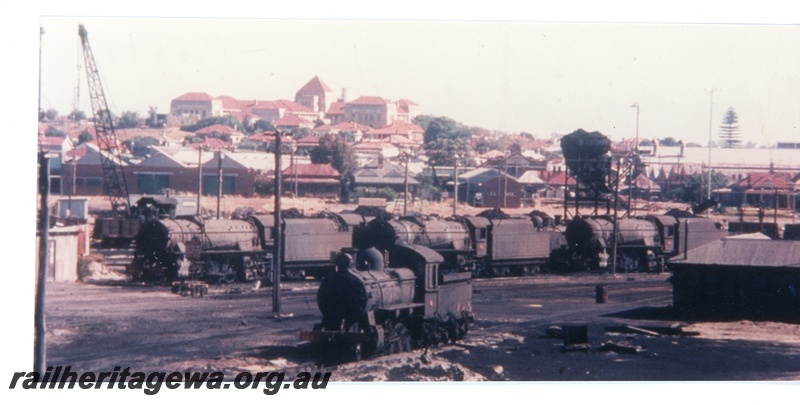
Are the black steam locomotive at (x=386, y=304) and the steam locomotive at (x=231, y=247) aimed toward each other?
no

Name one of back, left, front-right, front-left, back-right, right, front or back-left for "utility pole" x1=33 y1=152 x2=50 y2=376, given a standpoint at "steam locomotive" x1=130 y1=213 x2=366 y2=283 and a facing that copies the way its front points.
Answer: front-left

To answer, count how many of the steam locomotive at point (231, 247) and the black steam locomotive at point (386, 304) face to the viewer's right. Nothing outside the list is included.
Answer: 0

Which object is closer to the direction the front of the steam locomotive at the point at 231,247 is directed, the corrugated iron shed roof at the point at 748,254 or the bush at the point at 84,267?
the bush

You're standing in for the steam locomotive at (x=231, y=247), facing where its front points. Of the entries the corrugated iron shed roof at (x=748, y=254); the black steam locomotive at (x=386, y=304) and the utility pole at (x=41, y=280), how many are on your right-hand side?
0

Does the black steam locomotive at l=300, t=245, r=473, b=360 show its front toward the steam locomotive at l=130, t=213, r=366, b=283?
no

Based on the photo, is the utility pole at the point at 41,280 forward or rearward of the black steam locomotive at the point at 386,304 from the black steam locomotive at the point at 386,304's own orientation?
forward

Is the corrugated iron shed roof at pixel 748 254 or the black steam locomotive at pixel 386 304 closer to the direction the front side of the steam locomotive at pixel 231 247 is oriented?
the black steam locomotive

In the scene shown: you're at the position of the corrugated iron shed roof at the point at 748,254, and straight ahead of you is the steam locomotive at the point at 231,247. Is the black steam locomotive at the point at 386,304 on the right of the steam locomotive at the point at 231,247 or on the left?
left

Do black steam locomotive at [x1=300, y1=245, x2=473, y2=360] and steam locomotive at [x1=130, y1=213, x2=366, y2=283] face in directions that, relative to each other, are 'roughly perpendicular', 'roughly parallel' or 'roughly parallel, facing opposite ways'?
roughly parallel

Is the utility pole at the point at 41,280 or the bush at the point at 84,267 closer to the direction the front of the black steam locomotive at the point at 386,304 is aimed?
the utility pole

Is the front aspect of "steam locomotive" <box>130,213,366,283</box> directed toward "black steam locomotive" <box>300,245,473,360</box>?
no

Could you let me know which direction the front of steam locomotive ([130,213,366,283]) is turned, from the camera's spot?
facing the viewer and to the left of the viewer

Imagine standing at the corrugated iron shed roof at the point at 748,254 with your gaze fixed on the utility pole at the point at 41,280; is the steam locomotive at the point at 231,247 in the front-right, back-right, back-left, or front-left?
front-right

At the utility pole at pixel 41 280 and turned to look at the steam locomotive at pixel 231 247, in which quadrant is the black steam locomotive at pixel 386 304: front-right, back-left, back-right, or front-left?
front-right
